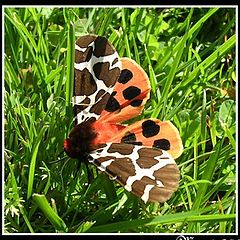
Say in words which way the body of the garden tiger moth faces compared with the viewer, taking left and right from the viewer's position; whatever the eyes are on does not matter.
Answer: facing the viewer and to the left of the viewer
